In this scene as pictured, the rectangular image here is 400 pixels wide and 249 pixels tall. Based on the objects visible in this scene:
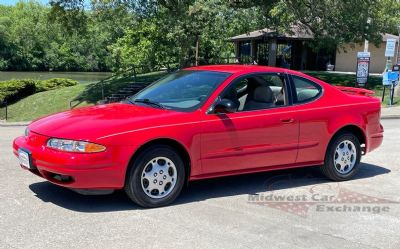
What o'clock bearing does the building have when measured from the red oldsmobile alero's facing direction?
The building is roughly at 5 o'clock from the red oldsmobile alero.

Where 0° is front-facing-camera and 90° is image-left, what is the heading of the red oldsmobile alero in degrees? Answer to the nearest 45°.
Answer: approximately 45°

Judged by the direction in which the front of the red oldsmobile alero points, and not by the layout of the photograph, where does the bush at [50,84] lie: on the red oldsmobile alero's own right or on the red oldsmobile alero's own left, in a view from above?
on the red oldsmobile alero's own right

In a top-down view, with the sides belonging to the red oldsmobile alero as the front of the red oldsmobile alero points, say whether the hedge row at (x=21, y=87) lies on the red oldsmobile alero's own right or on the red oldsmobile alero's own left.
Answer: on the red oldsmobile alero's own right

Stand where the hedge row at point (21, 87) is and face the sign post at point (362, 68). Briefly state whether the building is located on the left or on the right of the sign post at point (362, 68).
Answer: left

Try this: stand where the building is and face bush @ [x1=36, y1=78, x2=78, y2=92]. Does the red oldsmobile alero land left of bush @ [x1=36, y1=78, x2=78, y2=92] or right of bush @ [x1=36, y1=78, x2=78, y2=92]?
left

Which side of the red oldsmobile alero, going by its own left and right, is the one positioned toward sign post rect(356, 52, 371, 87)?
back
